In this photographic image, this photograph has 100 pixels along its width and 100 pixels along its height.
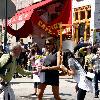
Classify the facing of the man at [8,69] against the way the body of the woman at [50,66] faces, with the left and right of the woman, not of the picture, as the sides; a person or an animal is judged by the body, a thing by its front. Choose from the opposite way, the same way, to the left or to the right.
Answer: to the left

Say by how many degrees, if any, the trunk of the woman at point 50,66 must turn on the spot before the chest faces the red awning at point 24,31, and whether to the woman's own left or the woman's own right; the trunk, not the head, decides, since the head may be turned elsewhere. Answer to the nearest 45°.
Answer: approximately 135° to the woman's own right

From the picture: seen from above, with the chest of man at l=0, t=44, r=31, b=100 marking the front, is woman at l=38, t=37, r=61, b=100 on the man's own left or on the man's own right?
on the man's own left

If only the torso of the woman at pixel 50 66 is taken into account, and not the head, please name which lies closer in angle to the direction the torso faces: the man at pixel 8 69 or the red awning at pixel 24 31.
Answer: the man

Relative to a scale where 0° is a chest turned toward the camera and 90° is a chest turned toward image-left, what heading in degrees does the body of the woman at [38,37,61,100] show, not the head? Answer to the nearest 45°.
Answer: approximately 45°

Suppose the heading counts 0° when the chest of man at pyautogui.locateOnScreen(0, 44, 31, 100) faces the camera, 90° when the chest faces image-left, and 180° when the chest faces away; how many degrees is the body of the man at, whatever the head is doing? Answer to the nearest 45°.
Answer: approximately 315°
